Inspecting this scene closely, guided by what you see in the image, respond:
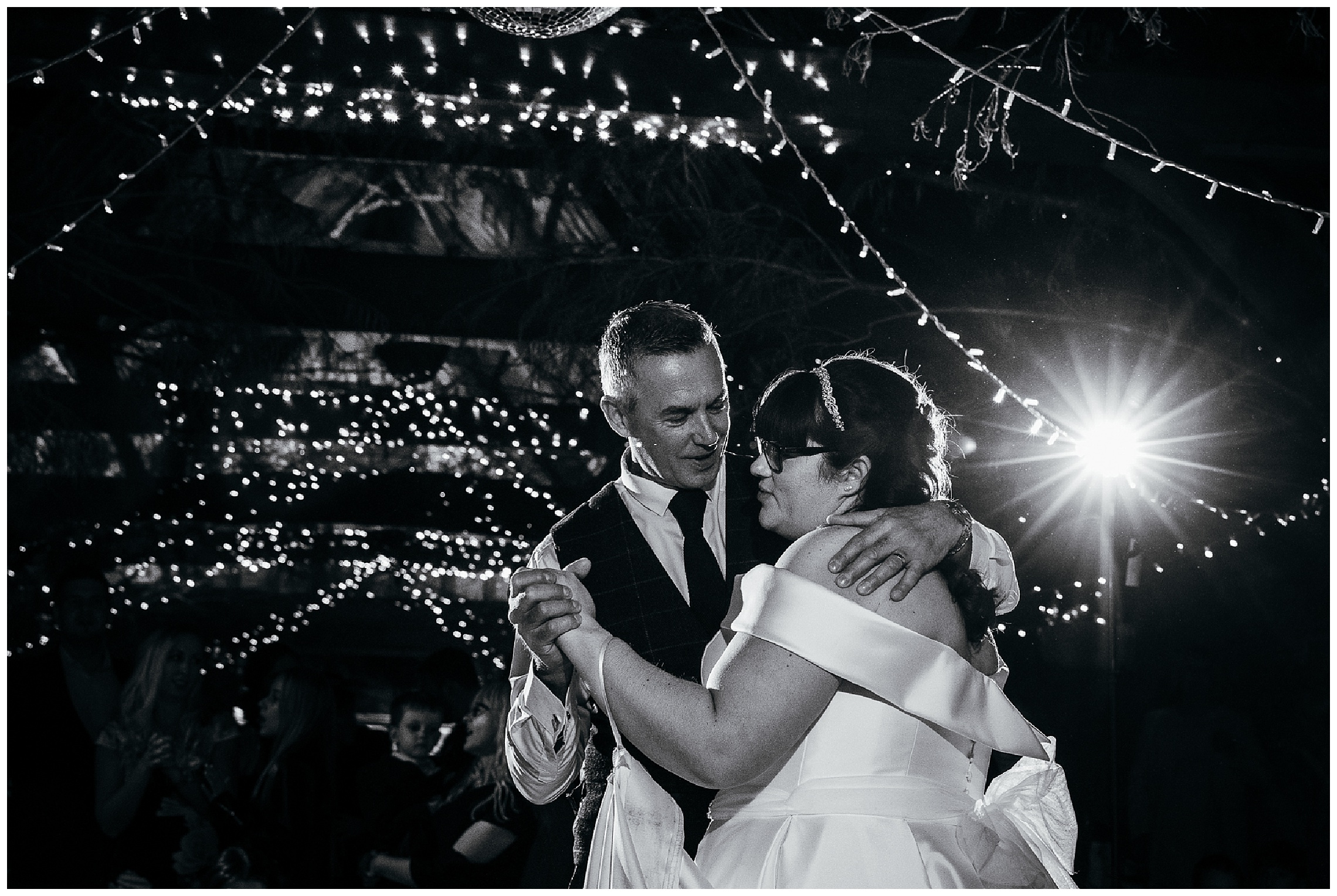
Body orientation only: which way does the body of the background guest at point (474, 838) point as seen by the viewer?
to the viewer's left

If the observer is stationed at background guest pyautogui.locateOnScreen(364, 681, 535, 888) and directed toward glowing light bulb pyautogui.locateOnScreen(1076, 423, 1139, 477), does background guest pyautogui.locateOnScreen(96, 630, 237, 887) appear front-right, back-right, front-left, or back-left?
back-left

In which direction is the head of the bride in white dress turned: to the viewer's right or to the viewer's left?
to the viewer's left

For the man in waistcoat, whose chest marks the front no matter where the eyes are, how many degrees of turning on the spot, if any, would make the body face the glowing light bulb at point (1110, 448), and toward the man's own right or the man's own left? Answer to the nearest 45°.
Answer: approximately 90° to the man's own left

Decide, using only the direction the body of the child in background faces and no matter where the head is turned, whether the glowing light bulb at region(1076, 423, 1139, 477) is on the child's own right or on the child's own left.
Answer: on the child's own left
